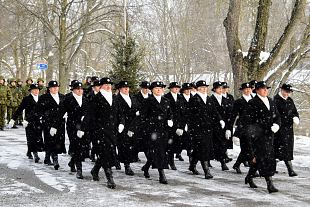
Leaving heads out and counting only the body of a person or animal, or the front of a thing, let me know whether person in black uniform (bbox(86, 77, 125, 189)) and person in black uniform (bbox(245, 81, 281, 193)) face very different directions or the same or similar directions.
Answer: same or similar directions

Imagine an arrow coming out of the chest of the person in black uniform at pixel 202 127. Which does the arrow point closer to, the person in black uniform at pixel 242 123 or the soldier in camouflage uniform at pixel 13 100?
the person in black uniform

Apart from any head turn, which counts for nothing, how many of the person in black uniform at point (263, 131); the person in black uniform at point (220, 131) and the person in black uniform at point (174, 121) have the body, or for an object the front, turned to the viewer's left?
0

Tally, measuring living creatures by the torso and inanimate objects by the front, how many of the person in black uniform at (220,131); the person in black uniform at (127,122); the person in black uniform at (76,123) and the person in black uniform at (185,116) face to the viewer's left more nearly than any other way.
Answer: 0

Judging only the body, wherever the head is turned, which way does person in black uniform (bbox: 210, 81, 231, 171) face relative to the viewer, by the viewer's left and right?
facing the viewer and to the right of the viewer

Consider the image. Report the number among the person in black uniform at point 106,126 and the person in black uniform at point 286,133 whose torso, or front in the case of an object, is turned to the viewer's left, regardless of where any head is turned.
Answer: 0

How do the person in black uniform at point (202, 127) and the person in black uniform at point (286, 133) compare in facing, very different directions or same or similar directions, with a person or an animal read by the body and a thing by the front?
same or similar directions

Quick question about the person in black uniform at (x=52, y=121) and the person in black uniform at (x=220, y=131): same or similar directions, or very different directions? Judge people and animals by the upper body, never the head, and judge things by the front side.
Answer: same or similar directions

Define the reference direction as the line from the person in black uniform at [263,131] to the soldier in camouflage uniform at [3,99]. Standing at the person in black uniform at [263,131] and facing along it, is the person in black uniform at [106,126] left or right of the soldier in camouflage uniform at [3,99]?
left

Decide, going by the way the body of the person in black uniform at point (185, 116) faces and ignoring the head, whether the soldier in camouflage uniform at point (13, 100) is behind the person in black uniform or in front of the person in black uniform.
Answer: behind

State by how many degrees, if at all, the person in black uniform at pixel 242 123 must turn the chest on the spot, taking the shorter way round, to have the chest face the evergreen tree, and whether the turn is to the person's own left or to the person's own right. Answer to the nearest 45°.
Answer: approximately 180°

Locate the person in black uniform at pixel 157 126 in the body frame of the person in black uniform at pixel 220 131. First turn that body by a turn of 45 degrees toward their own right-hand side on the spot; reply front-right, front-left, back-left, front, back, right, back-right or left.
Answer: front-right

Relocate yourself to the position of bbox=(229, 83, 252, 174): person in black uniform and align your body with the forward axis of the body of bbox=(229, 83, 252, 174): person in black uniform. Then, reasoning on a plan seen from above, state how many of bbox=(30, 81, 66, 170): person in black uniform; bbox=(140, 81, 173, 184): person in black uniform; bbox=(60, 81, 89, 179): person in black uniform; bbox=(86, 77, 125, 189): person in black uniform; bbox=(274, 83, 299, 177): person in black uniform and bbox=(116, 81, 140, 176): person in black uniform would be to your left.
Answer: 1

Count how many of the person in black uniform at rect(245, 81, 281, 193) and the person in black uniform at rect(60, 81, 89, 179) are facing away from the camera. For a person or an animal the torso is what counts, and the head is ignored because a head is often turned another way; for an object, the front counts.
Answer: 0
